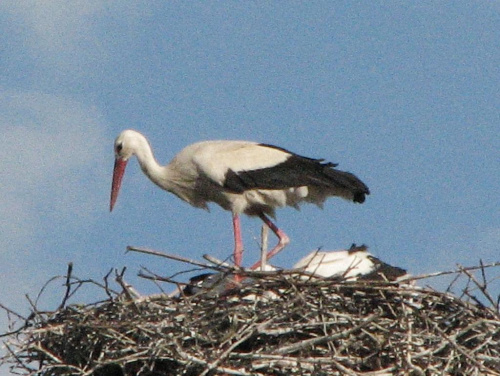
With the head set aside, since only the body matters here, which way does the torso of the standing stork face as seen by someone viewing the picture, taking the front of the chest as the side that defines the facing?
to the viewer's left
